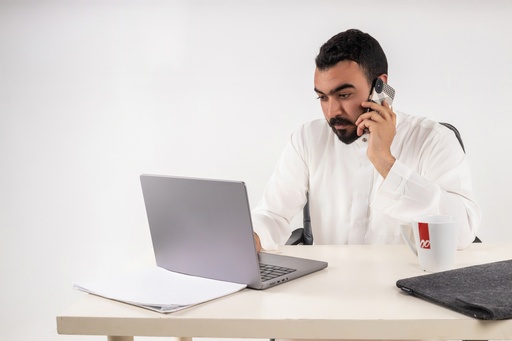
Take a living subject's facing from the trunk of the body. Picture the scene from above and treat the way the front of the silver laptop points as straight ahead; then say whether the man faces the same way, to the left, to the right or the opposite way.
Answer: the opposite way

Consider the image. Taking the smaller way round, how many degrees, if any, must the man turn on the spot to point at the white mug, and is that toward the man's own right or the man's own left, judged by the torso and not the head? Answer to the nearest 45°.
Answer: approximately 45° to the man's own left

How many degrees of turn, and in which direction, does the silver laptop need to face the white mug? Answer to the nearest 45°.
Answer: approximately 45° to its right

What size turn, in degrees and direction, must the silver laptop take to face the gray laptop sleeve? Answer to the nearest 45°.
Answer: approximately 45° to its right

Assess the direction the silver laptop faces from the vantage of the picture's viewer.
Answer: facing away from the viewer and to the right of the viewer

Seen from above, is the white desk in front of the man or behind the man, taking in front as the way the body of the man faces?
in front

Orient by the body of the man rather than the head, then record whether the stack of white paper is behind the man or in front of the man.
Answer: in front

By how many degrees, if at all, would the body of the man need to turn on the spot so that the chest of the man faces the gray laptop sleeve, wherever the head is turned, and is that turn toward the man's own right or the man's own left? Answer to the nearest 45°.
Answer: approximately 45° to the man's own left
